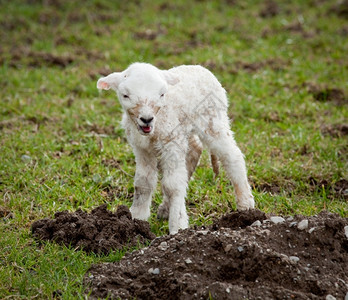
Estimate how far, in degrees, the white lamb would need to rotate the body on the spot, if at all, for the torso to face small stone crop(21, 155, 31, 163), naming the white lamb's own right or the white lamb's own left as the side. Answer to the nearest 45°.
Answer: approximately 90° to the white lamb's own right

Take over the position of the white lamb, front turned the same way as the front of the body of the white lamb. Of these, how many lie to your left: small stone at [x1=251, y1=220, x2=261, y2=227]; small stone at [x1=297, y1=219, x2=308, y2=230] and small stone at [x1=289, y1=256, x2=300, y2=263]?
3

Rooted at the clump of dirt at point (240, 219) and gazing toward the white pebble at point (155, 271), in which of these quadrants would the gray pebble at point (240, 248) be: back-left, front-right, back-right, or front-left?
front-left

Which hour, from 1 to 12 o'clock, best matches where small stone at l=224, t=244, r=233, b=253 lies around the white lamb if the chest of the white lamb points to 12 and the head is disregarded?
The small stone is roughly at 10 o'clock from the white lamb.

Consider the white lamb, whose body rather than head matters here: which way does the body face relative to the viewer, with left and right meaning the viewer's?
facing the viewer and to the left of the viewer

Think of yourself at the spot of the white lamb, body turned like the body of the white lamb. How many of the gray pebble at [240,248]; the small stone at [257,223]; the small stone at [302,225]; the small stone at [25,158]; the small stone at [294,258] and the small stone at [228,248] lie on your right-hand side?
1

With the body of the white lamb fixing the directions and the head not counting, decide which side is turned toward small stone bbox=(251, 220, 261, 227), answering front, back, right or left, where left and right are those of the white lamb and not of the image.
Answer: left

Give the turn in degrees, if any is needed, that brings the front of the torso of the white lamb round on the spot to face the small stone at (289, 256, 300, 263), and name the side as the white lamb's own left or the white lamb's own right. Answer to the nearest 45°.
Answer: approximately 90° to the white lamb's own left

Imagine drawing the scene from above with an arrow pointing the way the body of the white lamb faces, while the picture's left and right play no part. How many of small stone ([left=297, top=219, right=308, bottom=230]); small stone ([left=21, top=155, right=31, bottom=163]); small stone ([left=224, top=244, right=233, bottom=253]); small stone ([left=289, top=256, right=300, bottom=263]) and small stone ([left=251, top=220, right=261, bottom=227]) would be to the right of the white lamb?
1

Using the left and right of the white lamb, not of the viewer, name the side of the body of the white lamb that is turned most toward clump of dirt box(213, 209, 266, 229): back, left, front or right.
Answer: left

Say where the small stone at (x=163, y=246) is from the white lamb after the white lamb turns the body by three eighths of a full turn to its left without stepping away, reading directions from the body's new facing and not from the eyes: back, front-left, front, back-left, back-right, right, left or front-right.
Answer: right

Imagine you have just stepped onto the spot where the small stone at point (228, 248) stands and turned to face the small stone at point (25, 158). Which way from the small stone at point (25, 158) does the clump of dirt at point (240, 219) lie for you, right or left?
right

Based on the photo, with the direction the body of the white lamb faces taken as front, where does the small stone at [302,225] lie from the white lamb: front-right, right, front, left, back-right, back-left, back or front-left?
left

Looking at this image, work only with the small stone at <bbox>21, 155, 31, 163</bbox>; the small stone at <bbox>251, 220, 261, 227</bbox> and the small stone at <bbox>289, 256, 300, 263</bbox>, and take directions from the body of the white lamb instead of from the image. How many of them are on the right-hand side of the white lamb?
1

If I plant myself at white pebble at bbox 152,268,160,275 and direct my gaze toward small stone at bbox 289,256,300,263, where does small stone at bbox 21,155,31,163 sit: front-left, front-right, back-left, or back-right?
back-left
